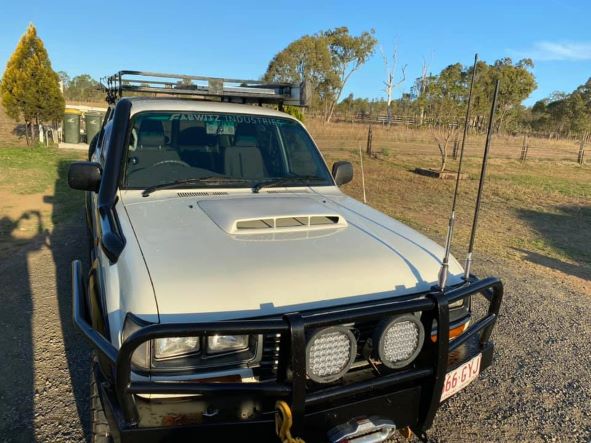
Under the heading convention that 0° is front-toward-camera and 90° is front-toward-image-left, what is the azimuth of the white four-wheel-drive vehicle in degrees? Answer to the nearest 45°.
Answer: approximately 315°

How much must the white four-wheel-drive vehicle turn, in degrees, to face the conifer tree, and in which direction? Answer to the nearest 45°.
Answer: approximately 180°

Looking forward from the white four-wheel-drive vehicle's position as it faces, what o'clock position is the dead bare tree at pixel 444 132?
The dead bare tree is roughly at 8 o'clock from the white four-wheel-drive vehicle.
